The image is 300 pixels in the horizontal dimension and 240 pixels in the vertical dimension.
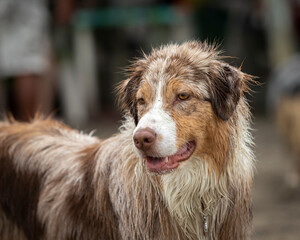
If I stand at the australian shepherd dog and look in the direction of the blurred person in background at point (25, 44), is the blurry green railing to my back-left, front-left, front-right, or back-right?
front-right

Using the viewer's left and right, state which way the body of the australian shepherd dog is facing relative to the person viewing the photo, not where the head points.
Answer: facing the viewer and to the right of the viewer

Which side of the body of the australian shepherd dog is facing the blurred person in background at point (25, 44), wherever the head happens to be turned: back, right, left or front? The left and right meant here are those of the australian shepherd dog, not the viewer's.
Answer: back

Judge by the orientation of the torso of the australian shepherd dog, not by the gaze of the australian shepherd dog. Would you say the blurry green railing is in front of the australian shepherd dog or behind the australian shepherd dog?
behind
